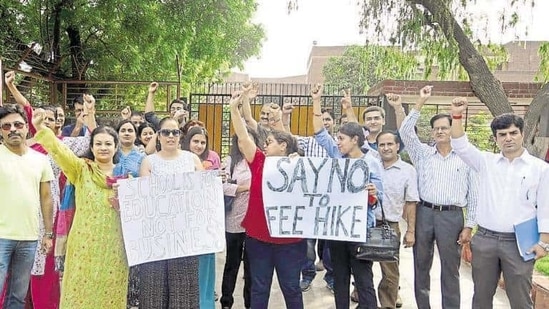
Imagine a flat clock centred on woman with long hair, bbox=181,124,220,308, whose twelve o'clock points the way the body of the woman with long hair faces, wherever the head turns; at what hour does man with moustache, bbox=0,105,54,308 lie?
The man with moustache is roughly at 2 o'clock from the woman with long hair.

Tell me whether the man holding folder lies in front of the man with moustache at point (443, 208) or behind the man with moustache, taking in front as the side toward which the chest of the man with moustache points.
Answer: in front

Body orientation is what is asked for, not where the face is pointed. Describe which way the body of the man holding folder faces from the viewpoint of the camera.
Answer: toward the camera

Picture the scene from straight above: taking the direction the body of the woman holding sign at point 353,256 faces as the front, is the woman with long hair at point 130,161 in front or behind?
in front

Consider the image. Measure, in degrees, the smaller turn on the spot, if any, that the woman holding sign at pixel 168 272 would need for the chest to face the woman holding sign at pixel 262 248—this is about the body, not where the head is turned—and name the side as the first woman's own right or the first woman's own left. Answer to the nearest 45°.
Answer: approximately 90° to the first woman's own left

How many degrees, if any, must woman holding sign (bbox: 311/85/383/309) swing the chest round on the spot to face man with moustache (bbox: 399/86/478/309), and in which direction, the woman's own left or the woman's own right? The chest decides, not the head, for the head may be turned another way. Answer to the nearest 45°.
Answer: approximately 135° to the woman's own left

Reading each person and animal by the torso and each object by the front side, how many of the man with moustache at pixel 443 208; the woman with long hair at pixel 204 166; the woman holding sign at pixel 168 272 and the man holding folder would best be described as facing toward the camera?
4

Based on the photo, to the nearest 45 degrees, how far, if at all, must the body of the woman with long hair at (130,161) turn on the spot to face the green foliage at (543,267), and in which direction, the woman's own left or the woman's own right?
approximately 90° to the woman's own left

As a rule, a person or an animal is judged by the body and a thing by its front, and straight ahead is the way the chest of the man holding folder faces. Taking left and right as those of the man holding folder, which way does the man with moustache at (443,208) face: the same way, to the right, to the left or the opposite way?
the same way

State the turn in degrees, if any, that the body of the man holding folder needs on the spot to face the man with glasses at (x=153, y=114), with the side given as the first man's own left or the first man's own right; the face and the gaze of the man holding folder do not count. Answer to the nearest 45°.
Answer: approximately 90° to the first man's own right

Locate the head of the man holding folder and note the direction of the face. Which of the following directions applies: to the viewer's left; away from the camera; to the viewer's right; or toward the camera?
toward the camera

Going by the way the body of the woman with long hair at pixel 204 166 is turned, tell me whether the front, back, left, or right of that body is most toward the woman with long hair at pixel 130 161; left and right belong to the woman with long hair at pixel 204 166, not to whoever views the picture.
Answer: right

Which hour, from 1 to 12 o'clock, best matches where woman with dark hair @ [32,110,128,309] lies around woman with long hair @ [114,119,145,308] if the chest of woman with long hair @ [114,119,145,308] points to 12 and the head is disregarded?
woman with dark hair @ [32,110,128,309] is roughly at 1 o'clock from woman with long hair @ [114,119,145,308].

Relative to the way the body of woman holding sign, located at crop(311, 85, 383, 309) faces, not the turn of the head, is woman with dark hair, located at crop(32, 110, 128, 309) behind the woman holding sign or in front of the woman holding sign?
in front

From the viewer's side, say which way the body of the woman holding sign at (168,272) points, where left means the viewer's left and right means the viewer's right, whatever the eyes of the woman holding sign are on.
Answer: facing the viewer

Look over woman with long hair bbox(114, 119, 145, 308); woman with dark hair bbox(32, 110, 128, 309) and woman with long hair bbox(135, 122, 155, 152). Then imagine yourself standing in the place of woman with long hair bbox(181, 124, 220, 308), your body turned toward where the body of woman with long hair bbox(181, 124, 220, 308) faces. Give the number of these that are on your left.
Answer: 0

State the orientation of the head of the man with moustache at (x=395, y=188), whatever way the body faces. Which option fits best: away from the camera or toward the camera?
toward the camera

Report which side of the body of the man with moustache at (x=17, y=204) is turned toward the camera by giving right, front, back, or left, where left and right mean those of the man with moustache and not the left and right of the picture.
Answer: front
